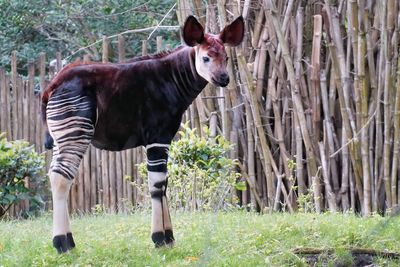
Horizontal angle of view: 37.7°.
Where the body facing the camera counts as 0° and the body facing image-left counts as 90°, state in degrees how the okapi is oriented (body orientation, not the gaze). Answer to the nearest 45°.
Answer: approximately 270°

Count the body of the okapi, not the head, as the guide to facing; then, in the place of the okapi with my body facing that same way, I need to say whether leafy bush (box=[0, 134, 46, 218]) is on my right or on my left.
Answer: on my left

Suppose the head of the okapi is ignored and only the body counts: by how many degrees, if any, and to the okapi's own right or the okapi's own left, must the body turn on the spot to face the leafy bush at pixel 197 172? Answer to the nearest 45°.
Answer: approximately 90° to the okapi's own left

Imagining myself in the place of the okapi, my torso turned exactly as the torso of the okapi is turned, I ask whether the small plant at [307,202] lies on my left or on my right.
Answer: on my left
